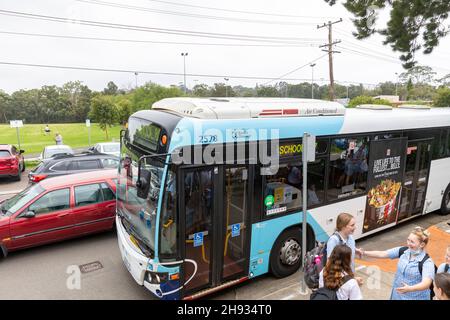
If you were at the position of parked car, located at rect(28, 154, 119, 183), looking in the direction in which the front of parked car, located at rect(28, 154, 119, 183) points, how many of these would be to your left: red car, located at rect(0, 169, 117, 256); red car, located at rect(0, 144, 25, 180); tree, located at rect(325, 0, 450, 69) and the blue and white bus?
1

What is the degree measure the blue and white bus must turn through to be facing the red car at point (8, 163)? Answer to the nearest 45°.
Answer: approximately 90° to its right

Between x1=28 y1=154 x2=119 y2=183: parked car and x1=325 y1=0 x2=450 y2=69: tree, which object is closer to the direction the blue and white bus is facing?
the parked car

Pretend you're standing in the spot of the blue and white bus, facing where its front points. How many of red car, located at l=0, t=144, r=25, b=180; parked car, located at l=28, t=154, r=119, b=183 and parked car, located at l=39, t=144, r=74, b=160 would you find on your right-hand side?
3

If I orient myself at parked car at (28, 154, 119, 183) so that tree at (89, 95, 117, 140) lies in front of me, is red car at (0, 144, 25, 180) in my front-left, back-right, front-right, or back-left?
front-left

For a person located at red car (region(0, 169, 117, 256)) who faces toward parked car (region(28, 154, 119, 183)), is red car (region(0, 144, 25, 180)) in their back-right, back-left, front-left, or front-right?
front-left

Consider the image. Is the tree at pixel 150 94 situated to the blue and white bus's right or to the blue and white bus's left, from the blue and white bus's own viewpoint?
on its right

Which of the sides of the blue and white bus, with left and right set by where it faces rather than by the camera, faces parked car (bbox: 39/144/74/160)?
right

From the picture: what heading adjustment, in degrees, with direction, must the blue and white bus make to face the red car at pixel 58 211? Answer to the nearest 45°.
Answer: approximately 45° to its right

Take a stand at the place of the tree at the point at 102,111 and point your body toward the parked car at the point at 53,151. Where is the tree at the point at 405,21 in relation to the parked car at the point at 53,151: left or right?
left

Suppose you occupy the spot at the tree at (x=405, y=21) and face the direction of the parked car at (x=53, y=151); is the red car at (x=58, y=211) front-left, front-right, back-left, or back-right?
front-left

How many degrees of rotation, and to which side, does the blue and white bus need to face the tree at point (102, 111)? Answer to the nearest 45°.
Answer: approximately 90° to its right

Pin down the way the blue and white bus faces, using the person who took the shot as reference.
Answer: facing the viewer and to the left of the viewer

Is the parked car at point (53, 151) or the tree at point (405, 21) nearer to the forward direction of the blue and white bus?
the parked car
